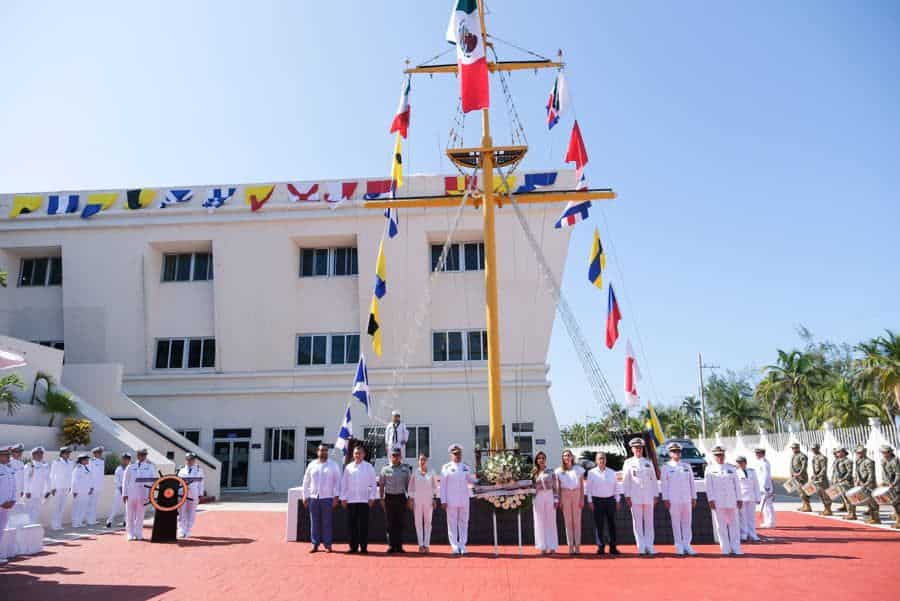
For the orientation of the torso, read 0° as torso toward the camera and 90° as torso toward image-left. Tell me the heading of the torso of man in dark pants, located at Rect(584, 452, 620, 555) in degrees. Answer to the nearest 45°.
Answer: approximately 0°

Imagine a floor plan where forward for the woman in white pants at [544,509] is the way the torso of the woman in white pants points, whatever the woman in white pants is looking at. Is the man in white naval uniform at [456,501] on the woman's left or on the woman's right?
on the woman's right

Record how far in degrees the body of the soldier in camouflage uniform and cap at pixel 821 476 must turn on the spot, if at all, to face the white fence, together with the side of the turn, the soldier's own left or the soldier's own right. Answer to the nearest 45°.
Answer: approximately 135° to the soldier's own right

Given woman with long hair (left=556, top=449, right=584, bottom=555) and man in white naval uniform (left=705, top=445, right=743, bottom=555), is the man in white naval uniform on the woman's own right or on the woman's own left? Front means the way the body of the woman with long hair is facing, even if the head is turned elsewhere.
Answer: on the woman's own left

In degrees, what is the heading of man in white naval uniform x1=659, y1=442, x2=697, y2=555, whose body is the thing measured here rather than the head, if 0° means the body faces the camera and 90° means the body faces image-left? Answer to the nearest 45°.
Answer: approximately 0°

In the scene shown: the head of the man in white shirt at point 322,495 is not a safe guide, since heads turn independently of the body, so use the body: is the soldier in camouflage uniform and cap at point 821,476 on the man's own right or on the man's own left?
on the man's own left

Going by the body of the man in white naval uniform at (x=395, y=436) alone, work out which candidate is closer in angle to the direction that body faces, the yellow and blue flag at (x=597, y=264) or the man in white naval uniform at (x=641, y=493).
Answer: the man in white naval uniform
